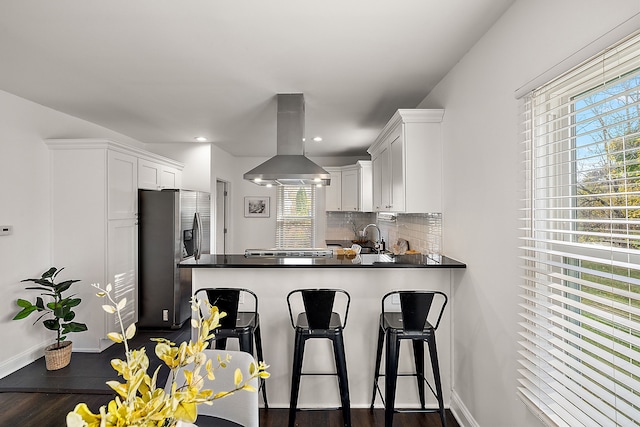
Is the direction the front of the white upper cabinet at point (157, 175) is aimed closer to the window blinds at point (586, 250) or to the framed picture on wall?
the window blinds

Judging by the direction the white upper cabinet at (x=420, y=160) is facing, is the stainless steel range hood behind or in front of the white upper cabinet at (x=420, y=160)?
in front

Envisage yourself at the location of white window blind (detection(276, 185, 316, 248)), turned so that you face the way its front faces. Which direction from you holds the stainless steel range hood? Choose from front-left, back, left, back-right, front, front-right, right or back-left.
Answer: front

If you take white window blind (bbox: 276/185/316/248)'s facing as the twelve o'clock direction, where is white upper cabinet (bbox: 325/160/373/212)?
The white upper cabinet is roughly at 10 o'clock from the white window blind.

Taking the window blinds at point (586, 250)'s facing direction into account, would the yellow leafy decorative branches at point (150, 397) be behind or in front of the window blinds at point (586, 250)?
in front

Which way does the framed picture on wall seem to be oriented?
toward the camera

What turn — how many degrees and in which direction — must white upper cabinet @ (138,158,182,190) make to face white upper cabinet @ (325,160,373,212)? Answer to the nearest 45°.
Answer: approximately 45° to its left

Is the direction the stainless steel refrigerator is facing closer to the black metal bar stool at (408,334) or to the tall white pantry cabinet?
the black metal bar stool

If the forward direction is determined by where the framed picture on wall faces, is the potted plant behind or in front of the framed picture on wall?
in front

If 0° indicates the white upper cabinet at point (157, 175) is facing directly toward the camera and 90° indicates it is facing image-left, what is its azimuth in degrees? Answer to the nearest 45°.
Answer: approximately 315°

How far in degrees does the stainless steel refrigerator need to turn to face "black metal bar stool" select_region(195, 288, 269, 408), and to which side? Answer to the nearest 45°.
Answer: approximately 45° to its right
